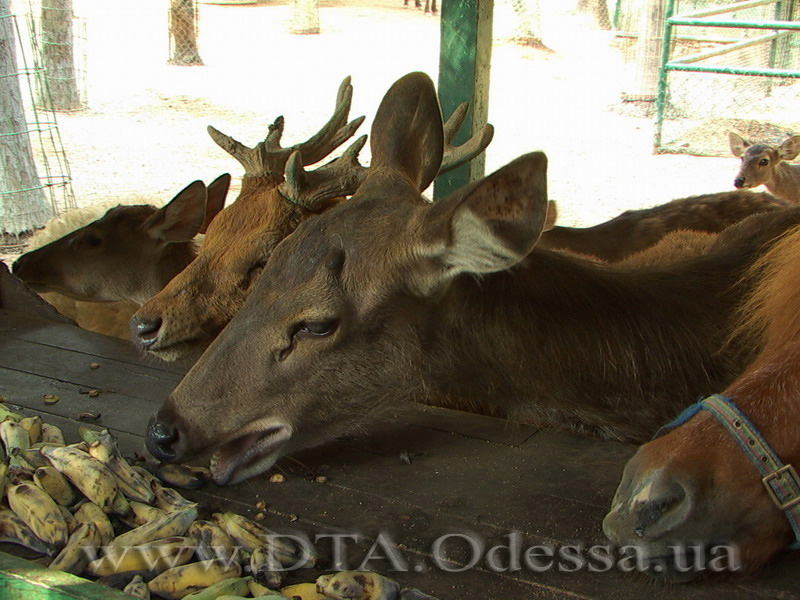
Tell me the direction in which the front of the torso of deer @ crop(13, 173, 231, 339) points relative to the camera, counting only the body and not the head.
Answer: to the viewer's left

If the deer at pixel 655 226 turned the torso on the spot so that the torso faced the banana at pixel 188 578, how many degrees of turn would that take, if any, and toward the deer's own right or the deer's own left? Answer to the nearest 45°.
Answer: approximately 90° to the deer's own left

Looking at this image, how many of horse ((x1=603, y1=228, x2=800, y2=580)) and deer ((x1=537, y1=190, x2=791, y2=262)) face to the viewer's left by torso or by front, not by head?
2

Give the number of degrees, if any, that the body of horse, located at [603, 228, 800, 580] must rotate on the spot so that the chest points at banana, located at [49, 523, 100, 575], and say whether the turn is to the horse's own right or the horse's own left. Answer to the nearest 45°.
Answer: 0° — it already faces it

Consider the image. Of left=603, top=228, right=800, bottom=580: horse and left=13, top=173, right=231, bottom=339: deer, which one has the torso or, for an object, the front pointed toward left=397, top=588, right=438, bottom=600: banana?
left=603, top=228, right=800, bottom=580: horse

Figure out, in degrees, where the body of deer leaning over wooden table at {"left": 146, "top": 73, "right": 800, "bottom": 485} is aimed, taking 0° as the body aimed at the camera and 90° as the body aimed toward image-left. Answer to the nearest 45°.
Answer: approximately 90°

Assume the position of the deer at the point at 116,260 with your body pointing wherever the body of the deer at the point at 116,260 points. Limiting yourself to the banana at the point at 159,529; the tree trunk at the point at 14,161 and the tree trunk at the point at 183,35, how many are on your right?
2

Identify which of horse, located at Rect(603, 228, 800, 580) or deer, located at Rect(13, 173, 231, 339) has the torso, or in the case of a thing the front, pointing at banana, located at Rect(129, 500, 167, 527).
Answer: horse, located at Rect(603, 228, 800, 580)

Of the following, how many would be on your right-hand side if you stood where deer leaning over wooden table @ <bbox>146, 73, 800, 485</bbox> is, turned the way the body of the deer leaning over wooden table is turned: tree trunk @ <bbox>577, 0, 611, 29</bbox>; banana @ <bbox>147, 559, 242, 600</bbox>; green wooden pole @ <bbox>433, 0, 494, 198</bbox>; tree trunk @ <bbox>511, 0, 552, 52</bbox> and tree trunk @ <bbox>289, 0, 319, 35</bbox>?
4

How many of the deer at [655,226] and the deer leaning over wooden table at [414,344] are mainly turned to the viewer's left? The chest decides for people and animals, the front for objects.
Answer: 2

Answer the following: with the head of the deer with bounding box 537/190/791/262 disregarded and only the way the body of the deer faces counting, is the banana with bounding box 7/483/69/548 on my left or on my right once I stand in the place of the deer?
on my left

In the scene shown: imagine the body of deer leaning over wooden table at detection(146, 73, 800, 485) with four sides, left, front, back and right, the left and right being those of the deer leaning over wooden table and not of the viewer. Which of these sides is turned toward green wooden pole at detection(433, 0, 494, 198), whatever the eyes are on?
right
